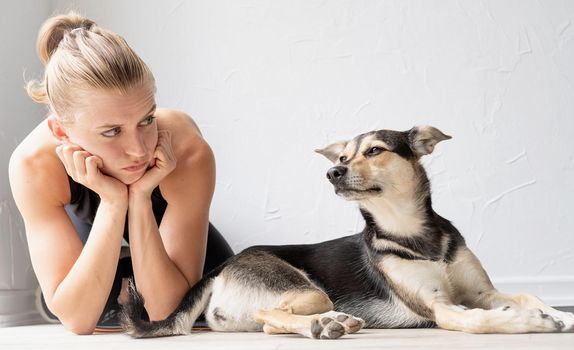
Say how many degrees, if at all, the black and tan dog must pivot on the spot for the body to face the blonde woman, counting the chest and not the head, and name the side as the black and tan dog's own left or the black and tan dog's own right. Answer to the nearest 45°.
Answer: approximately 180°

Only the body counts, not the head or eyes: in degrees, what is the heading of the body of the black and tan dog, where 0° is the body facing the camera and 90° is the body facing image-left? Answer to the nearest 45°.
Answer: approximately 270°
